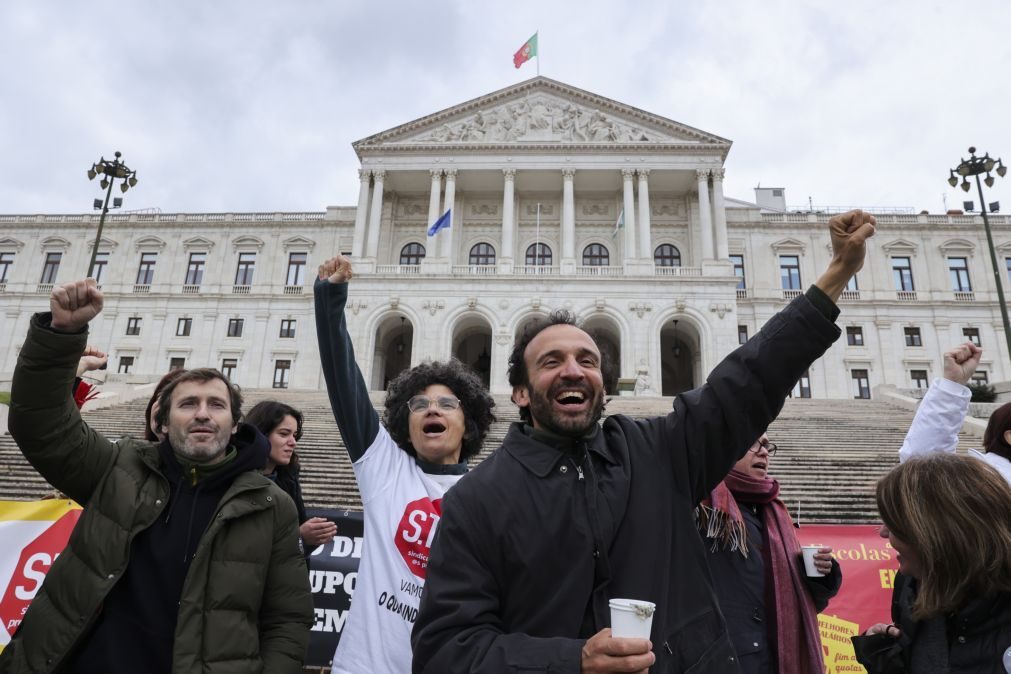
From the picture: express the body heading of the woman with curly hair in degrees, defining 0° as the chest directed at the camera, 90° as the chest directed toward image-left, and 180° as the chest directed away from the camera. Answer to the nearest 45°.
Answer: approximately 0°

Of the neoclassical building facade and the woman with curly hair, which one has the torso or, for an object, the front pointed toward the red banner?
the neoclassical building facade

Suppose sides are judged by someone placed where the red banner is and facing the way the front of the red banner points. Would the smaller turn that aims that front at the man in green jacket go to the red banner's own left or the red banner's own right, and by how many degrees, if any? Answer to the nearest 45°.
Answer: approximately 45° to the red banner's own right

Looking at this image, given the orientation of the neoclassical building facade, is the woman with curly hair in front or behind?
in front

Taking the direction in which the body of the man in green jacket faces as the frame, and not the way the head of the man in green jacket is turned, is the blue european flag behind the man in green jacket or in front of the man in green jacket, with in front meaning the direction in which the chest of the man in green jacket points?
behind

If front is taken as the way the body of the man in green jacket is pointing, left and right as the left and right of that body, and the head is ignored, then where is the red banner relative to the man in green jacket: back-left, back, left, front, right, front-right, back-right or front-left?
left

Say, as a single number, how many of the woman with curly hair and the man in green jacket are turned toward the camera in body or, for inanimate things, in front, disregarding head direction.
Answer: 2

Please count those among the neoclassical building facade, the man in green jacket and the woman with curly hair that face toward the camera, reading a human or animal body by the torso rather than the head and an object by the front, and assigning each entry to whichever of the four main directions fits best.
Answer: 3

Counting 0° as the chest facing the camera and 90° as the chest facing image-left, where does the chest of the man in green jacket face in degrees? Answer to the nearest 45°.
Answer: approximately 0°
